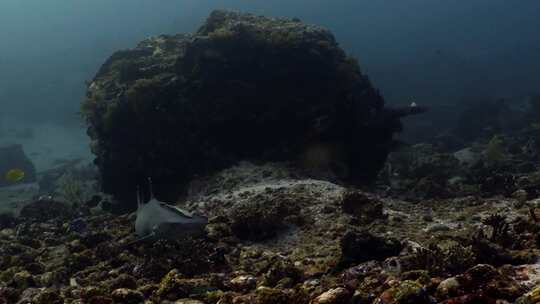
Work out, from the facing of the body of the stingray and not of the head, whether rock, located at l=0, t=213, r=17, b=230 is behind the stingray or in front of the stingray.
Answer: in front

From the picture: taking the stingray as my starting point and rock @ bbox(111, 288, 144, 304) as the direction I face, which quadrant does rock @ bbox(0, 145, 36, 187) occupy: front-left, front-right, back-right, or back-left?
back-right

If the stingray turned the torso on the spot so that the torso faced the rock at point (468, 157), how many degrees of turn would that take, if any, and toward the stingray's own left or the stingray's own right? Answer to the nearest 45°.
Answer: approximately 90° to the stingray's own left

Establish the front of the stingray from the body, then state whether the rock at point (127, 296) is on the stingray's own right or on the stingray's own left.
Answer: on the stingray's own right

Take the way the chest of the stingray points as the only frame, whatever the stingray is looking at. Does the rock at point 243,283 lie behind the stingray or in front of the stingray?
in front

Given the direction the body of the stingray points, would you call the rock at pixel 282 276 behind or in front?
in front
